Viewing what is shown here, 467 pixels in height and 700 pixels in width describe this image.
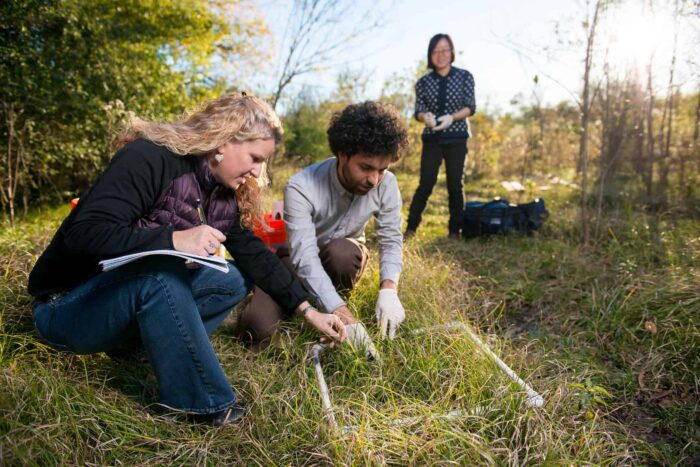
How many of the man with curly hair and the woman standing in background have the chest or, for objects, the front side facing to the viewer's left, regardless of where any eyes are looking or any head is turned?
0

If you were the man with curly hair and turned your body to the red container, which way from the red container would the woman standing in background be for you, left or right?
right

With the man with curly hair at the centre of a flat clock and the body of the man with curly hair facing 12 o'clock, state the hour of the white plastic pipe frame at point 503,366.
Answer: The white plastic pipe frame is roughly at 12 o'clock from the man with curly hair.

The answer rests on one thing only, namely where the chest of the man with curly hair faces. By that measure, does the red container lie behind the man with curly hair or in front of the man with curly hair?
behind

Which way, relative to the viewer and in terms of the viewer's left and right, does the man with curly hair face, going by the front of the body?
facing the viewer and to the right of the viewer

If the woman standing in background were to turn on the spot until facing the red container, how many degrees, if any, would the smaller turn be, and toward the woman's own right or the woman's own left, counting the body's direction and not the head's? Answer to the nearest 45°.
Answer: approximately 45° to the woman's own right

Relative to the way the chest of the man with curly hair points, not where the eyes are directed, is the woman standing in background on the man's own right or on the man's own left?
on the man's own left

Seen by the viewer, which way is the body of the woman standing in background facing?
toward the camera

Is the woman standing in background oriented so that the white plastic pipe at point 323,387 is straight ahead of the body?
yes

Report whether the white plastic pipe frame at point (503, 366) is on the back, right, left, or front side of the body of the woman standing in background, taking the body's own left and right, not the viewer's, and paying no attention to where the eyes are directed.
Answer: front

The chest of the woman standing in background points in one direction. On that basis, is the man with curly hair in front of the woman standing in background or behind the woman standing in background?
in front

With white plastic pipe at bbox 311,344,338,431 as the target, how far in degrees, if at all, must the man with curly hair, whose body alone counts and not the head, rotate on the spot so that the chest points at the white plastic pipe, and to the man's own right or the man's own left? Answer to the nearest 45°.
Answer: approximately 45° to the man's own right
